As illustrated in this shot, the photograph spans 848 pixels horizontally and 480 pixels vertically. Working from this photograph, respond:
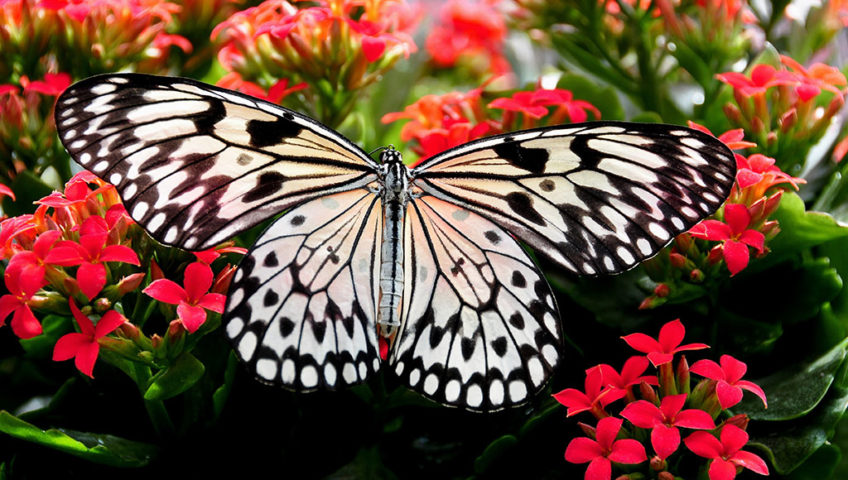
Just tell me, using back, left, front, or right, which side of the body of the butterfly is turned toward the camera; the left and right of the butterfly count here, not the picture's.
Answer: back

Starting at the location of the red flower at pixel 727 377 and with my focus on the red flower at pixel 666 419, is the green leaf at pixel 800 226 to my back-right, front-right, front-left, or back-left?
back-right

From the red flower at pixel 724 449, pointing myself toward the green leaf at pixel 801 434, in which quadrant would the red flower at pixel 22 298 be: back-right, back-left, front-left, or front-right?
back-left

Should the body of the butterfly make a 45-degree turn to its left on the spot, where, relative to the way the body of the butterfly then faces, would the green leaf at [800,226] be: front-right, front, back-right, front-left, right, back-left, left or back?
back-right
